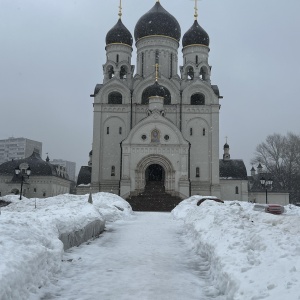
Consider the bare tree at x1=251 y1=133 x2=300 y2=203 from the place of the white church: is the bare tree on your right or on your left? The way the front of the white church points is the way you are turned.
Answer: on your left

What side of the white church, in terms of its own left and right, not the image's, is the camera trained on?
front

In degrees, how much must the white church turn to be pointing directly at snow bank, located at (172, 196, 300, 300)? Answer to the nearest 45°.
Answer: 0° — it already faces it

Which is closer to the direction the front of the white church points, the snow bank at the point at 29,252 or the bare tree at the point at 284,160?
the snow bank

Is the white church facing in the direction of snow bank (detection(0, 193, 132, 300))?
yes

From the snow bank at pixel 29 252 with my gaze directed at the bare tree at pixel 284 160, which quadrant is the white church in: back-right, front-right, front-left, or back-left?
front-left

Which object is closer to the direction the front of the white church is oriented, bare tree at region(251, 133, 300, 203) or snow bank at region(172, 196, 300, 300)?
the snow bank

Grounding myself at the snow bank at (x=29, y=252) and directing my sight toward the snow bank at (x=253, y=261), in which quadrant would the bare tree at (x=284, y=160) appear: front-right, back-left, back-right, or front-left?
front-left
